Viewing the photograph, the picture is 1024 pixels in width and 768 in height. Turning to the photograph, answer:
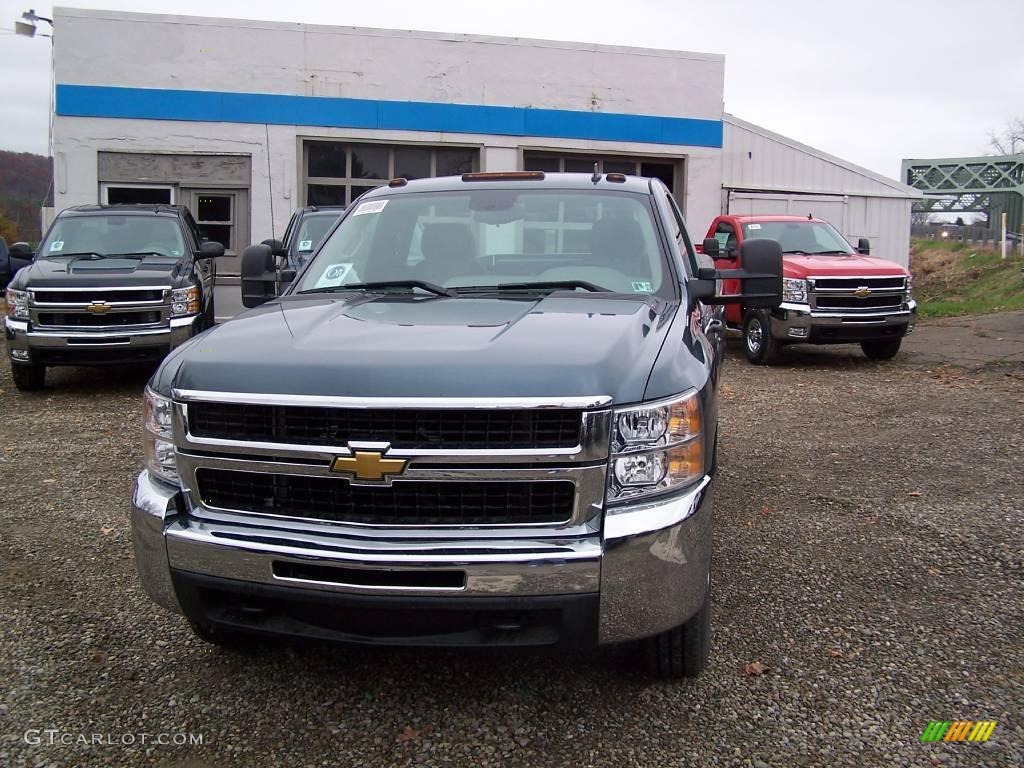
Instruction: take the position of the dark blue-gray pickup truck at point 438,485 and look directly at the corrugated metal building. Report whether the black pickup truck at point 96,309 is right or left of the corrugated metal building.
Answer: left

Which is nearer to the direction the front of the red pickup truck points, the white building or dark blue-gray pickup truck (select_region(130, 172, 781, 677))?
the dark blue-gray pickup truck

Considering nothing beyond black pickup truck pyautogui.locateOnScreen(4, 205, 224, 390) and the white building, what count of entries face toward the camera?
2

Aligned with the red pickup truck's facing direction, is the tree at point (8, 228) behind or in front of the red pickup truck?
behind

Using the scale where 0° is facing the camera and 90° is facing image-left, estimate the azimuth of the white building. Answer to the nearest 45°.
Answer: approximately 0°

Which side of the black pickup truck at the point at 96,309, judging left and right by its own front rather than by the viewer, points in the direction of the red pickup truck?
left

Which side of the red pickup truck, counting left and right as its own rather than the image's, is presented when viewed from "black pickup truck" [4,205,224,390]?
right

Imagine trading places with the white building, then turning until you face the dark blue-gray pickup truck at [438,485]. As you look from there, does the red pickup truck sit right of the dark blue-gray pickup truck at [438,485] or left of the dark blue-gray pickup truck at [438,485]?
left
